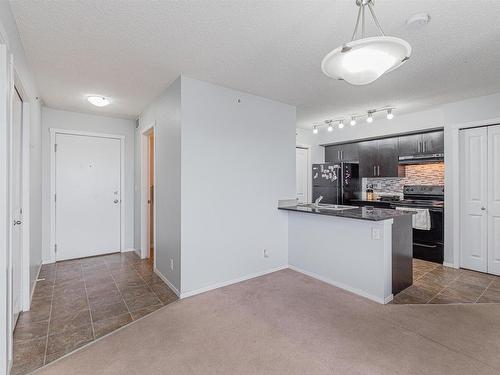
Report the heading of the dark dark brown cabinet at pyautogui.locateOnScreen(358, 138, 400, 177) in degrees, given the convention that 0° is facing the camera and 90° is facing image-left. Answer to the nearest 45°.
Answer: approximately 45°

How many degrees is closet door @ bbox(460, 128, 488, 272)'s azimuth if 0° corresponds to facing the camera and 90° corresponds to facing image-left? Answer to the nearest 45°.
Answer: approximately 45°

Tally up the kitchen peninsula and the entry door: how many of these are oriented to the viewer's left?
0

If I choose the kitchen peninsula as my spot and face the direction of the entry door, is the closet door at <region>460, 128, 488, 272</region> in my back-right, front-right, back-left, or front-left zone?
back-right

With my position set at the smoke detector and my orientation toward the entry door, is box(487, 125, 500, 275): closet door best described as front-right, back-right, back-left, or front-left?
back-right
